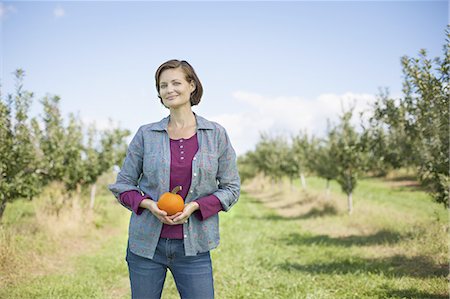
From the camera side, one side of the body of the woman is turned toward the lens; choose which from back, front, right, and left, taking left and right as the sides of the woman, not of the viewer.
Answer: front
